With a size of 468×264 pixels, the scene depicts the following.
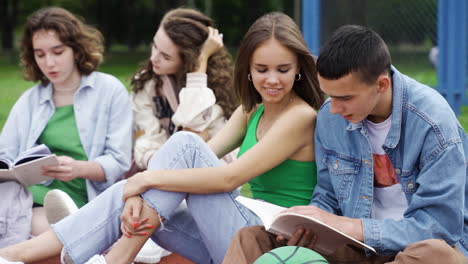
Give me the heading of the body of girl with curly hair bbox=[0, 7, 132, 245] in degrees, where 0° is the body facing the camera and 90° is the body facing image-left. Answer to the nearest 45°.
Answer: approximately 45°

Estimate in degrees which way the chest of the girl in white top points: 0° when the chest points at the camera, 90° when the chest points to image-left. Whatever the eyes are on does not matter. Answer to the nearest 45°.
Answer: approximately 45°

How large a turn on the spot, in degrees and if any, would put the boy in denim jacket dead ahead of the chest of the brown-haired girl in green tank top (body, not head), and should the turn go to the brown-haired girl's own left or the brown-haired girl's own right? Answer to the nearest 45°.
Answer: approximately 90° to the brown-haired girl's own left

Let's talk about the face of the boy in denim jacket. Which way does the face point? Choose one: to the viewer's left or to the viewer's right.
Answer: to the viewer's left

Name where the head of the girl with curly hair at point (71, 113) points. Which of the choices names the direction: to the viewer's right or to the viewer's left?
to the viewer's left

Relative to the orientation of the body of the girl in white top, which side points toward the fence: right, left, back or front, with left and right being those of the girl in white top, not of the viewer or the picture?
back

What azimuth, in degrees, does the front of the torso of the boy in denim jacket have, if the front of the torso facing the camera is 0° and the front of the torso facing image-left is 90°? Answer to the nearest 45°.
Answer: approximately 45°

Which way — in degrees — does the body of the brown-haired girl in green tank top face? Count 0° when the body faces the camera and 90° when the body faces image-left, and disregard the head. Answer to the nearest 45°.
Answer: approximately 45°

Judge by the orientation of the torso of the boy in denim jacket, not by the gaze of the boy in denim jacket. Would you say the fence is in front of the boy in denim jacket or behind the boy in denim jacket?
behind

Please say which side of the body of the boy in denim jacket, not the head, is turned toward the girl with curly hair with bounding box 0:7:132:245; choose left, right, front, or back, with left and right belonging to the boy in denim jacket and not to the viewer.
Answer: right

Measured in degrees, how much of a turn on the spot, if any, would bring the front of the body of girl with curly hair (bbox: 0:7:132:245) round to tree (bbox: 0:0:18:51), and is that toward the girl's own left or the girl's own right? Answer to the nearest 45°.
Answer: approximately 135° to the girl's own right
